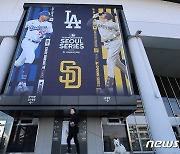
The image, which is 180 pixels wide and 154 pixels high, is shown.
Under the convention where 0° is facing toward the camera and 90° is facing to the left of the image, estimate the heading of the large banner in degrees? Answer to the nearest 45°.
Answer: approximately 0°

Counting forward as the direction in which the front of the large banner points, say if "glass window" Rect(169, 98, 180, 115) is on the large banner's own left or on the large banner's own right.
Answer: on the large banner's own left

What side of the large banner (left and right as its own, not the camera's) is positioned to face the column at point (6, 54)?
right

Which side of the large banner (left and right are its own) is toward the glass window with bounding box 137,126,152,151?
left

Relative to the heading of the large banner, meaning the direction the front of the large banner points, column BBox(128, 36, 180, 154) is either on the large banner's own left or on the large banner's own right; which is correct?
on the large banner's own left

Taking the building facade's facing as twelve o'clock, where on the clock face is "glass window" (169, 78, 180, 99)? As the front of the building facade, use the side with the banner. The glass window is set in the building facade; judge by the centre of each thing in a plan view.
The glass window is roughly at 8 o'clock from the building facade.

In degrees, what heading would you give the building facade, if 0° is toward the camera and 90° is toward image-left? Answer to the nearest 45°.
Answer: approximately 0°
